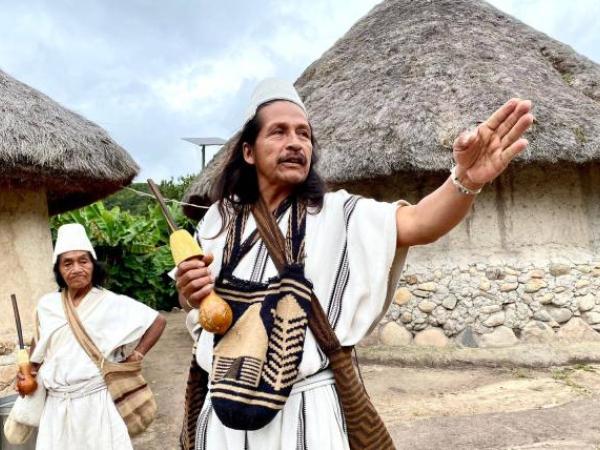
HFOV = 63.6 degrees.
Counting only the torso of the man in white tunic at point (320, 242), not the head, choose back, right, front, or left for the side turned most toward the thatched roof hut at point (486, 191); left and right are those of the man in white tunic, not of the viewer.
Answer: back

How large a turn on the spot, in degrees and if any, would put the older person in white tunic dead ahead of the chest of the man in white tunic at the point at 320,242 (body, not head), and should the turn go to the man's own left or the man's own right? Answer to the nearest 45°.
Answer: approximately 135° to the man's own right

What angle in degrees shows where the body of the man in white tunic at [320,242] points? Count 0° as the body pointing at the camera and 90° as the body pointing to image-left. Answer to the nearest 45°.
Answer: approximately 0°

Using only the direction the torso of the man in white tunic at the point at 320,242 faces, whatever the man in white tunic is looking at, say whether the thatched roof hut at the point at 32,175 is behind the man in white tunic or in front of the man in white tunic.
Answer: behind
